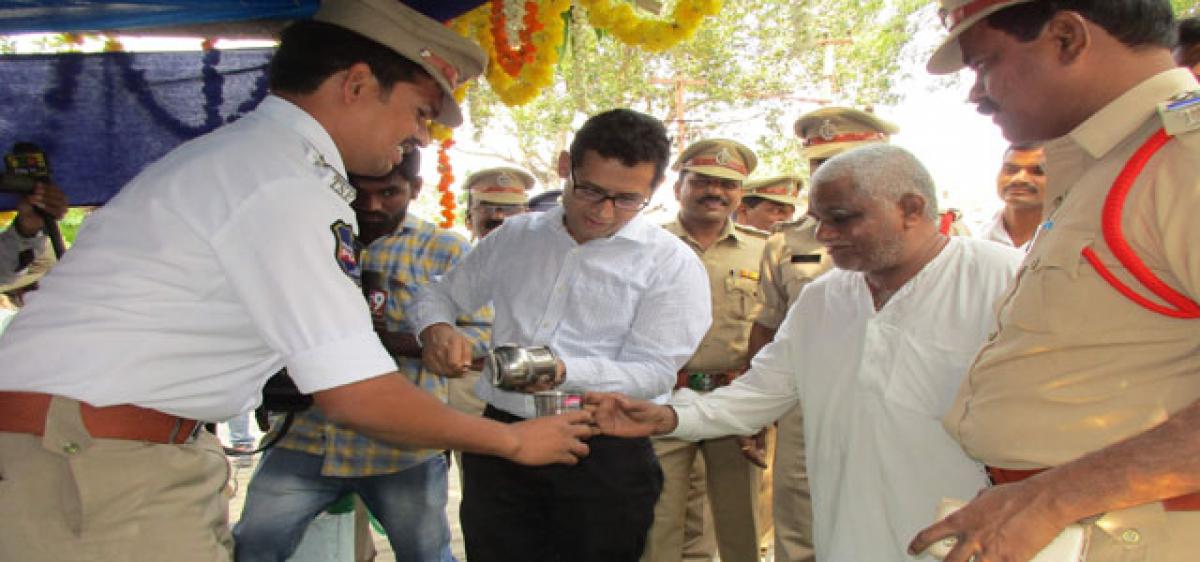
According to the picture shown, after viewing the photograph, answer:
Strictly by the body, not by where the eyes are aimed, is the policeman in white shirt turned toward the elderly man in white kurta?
yes

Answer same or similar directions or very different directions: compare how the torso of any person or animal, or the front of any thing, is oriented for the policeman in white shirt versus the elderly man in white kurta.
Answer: very different directions

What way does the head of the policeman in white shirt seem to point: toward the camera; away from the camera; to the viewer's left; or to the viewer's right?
to the viewer's right

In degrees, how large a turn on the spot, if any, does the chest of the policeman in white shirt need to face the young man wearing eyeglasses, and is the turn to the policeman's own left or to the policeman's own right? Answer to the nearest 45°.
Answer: approximately 45° to the policeman's own left

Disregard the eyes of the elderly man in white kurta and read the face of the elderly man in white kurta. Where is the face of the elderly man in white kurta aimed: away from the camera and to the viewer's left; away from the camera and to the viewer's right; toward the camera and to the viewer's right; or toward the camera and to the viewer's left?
toward the camera and to the viewer's left

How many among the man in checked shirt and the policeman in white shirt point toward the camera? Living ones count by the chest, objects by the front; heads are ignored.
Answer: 1

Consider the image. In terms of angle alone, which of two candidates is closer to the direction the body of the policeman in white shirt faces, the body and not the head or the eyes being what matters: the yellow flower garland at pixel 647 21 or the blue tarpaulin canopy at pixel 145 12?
the yellow flower garland

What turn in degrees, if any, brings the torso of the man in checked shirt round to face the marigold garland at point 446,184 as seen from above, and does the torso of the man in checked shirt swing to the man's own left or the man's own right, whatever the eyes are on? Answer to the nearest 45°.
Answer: approximately 180°

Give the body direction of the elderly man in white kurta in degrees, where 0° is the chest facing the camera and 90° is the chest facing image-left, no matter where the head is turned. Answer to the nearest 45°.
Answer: approximately 45°

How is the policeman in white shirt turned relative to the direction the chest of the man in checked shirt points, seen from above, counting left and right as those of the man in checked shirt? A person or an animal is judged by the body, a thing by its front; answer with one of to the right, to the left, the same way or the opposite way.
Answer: to the left

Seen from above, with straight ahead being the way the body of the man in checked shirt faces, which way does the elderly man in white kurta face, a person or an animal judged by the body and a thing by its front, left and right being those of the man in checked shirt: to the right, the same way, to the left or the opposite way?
to the right

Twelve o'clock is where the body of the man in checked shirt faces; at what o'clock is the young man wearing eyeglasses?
The young man wearing eyeglasses is roughly at 10 o'clock from the man in checked shirt.

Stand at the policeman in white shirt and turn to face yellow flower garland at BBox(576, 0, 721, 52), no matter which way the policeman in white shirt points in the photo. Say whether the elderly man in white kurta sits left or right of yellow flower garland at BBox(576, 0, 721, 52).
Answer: right

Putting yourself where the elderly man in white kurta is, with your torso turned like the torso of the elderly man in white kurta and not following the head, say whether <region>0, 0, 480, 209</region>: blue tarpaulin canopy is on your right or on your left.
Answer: on your right
